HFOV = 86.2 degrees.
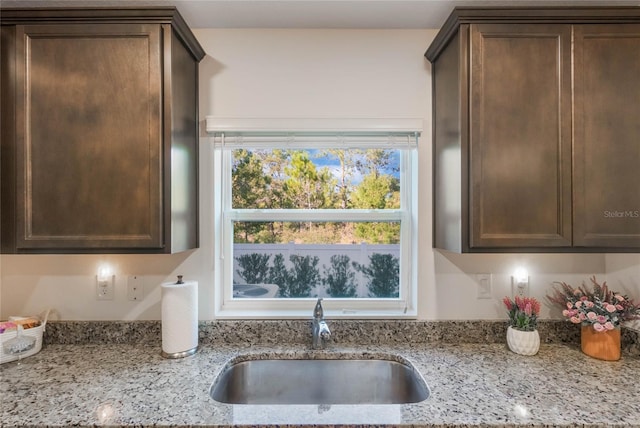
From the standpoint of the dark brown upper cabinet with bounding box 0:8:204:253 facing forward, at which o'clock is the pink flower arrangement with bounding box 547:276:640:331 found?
The pink flower arrangement is roughly at 10 o'clock from the dark brown upper cabinet.

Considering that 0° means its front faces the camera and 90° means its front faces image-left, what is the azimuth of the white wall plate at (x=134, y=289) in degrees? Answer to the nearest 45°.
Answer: approximately 0°

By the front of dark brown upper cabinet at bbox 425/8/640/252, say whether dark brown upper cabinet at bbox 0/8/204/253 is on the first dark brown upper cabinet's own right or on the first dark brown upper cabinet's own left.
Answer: on the first dark brown upper cabinet's own right

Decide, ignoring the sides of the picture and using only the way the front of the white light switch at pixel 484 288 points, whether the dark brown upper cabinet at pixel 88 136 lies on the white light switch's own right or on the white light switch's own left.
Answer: on the white light switch's own right

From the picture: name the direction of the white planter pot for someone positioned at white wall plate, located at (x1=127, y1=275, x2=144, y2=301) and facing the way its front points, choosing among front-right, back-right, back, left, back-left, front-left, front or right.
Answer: front-left

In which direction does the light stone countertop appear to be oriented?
toward the camera

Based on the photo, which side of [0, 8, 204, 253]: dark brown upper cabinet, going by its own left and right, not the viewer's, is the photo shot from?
front

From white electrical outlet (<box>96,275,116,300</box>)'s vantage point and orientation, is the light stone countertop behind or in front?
in front

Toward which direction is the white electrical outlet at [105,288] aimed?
toward the camera

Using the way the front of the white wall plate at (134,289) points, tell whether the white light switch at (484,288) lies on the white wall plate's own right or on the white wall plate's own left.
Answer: on the white wall plate's own left

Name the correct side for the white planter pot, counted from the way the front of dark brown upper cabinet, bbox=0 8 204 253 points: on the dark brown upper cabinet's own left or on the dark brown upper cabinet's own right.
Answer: on the dark brown upper cabinet's own left

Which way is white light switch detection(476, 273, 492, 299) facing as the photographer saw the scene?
facing the viewer

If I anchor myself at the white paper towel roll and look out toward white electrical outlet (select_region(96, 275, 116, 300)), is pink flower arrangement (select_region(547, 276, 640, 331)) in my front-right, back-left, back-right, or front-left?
back-right
